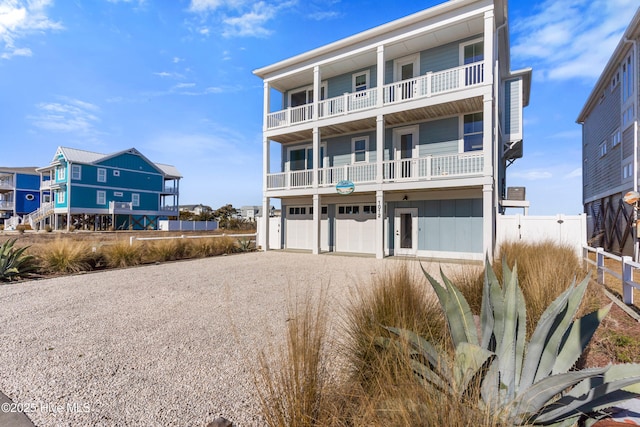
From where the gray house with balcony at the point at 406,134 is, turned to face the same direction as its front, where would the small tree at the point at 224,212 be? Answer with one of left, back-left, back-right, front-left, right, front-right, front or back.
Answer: right

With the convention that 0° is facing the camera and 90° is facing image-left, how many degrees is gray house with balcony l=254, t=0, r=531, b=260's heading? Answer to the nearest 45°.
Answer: approximately 45°

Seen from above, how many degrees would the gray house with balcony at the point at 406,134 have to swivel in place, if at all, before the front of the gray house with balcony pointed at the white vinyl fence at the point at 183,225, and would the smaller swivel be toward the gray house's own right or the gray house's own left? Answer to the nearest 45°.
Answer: approximately 90° to the gray house's own right

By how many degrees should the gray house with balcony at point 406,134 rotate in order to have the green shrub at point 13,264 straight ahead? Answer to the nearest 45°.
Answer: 0° — it already faces it

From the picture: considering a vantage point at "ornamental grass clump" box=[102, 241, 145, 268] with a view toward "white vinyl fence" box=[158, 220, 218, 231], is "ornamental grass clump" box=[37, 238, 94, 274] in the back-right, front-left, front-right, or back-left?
back-left

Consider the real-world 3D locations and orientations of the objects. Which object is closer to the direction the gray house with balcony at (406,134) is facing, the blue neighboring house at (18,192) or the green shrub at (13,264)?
the green shrub

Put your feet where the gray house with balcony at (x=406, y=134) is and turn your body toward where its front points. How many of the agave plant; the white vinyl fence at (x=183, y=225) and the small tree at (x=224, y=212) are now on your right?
2

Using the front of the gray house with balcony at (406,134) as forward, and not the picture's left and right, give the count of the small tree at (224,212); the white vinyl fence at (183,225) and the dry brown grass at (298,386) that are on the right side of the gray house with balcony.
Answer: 2

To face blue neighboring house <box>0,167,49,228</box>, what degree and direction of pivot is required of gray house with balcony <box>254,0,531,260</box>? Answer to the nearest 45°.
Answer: approximately 45° to its right

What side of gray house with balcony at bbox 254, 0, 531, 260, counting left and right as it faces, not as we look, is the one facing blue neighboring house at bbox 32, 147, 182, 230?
right
